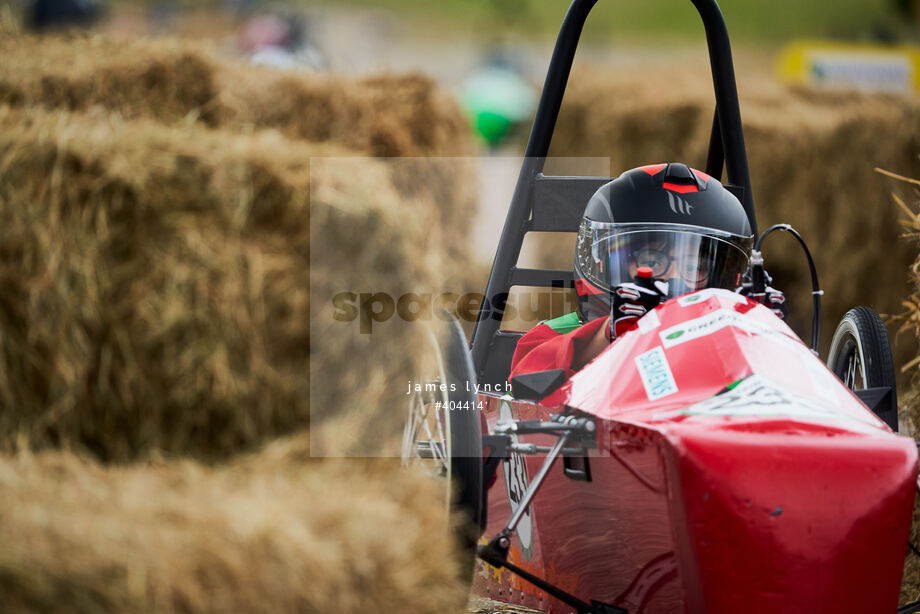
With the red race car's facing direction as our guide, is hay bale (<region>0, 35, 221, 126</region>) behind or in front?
behind

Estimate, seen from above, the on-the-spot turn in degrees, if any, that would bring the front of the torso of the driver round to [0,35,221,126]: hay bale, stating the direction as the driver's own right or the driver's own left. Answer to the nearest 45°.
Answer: approximately 180°

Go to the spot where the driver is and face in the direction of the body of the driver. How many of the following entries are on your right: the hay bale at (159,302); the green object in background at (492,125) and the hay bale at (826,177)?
1

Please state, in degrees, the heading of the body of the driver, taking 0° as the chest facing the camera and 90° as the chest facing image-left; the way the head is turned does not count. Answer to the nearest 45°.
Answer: approximately 315°

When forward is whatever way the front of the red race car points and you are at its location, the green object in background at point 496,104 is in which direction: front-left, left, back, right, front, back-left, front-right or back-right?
back-left

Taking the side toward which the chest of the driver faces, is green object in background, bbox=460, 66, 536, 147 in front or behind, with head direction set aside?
behind

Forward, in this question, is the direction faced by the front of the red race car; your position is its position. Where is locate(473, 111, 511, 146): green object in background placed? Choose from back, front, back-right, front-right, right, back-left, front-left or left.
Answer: back-left

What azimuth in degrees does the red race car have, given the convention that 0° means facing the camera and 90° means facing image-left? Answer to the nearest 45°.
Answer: approximately 315°

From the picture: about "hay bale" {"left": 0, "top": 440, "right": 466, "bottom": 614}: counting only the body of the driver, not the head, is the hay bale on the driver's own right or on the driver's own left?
on the driver's own right

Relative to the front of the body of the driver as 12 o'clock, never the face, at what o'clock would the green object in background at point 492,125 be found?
The green object in background is roughly at 7 o'clock from the driver.
